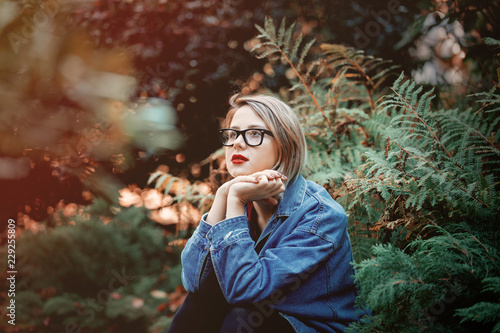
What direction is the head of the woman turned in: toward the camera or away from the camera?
toward the camera
